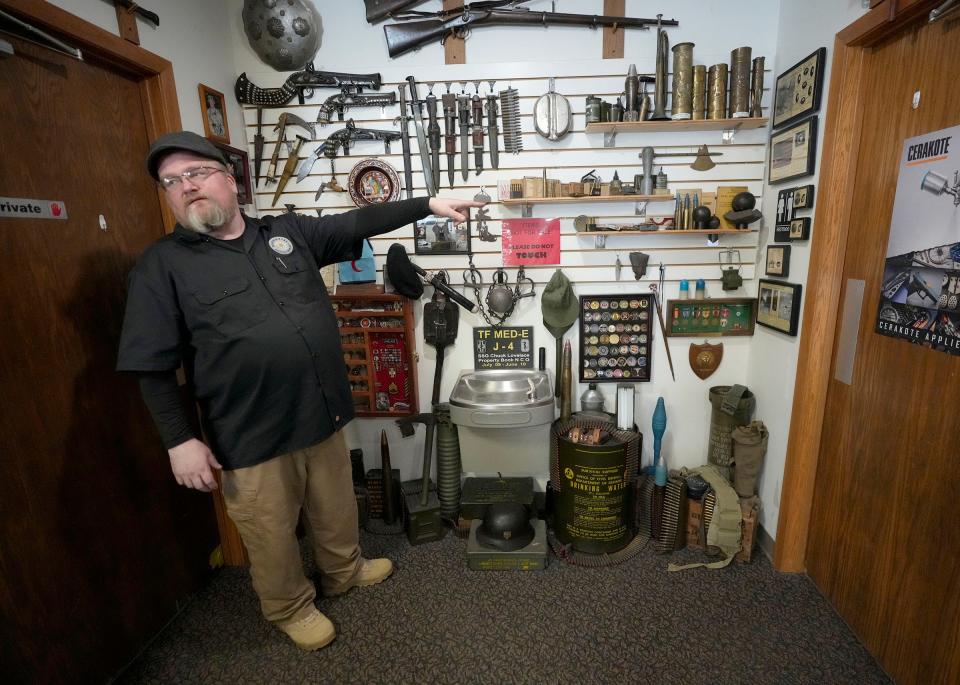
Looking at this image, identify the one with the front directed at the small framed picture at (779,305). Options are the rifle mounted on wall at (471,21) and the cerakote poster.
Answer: the rifle mounted on wall

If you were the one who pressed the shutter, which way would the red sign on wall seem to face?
facing the viewer

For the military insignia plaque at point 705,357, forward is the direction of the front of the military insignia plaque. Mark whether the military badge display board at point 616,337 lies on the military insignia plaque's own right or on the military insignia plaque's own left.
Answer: on the military insignia plaque's own right

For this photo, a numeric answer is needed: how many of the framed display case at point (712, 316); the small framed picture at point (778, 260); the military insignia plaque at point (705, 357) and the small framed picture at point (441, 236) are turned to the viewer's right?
0

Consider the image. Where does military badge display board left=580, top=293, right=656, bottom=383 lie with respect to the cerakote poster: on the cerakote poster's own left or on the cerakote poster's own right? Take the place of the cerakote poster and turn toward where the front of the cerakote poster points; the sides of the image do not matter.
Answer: on the cerakote poster's own right

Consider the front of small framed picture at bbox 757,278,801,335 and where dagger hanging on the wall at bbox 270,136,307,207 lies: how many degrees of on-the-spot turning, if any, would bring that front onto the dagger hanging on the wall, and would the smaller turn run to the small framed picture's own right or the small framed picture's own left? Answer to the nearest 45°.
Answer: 0° — it already faces it

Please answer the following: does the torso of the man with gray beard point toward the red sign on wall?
no

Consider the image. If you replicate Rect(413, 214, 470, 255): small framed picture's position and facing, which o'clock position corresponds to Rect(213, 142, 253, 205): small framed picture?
Rect(213, 142, 253, 205): small framed picture is roughly at 3 o'clock from Rect(413, 214, 470, 255): small framed picture.

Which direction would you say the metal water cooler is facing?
toward the camera

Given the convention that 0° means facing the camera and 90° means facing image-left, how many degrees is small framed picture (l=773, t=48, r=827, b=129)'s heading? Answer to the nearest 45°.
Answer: approximately 45°

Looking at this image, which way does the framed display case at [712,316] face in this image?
toward the camera

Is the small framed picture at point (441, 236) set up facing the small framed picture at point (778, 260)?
no

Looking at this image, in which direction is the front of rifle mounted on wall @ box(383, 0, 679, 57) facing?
to the viewer's right
